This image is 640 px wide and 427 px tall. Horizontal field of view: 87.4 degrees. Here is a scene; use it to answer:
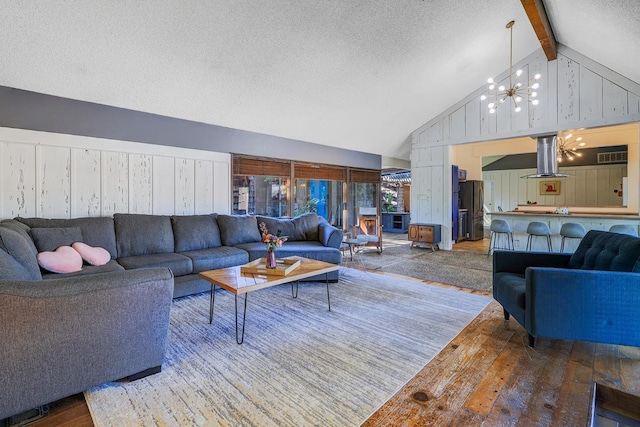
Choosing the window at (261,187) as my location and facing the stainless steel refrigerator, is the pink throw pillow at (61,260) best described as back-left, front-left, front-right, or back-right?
back-right

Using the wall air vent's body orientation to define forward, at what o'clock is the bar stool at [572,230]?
The bar stool is roughly at 12 o'clock from the wall air vent.

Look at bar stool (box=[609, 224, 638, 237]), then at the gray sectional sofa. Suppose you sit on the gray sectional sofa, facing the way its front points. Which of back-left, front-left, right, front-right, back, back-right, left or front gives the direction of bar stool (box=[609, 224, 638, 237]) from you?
front-left

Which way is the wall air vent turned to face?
toward the camera

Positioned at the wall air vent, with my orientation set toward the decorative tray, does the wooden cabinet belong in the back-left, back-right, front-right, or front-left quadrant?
front-right

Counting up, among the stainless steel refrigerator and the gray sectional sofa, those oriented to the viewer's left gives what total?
0

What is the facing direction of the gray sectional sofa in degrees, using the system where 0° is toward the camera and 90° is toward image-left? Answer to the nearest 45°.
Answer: approximately 315°

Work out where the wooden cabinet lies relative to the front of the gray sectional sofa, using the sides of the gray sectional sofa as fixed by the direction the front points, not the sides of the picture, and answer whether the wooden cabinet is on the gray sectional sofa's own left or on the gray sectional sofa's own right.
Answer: on the gray sectional sofa's own left

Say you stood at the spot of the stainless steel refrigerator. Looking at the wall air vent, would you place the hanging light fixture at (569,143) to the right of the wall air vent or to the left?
right

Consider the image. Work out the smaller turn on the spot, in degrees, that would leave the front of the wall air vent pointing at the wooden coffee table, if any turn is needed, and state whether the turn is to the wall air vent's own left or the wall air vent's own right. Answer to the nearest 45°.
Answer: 0° — it already faces it

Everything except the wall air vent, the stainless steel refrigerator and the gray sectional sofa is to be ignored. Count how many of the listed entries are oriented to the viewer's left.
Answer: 0

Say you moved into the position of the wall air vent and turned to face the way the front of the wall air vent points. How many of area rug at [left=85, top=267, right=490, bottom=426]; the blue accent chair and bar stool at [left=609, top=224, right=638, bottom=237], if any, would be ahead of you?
3

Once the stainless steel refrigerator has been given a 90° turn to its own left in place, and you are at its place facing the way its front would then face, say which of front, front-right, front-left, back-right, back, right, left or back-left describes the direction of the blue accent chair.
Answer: back-right

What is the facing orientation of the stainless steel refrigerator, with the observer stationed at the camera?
facing the viewer and to the right of the viewer
